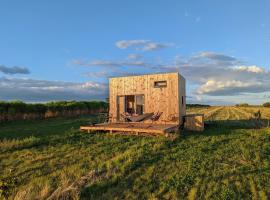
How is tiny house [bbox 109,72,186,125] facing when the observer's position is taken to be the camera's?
facing the viewer

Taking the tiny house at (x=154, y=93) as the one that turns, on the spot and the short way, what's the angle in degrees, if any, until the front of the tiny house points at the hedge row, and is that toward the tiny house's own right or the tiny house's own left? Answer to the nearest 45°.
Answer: approximately 135° to the tiny house's own right
